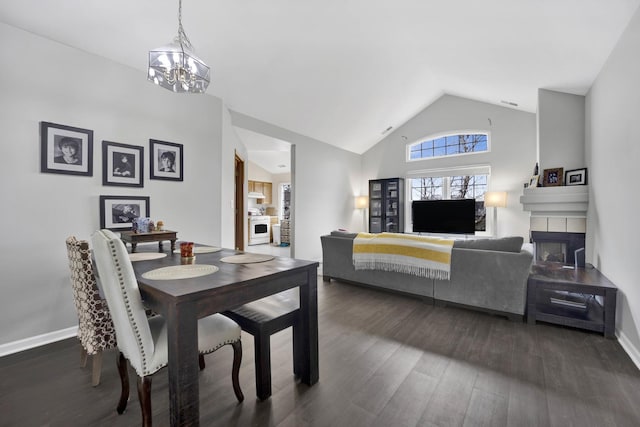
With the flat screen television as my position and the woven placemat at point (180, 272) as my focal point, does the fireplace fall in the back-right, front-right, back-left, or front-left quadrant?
front-left

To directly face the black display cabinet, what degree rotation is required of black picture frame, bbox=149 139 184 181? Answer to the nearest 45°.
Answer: approximately 45° to its left

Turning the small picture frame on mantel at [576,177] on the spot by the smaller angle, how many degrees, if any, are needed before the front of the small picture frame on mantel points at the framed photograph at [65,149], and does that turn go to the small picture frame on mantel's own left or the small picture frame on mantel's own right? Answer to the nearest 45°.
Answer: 0° — it already faces it

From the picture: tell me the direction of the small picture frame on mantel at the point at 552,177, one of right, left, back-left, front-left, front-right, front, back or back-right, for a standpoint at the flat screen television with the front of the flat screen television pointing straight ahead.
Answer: front-left

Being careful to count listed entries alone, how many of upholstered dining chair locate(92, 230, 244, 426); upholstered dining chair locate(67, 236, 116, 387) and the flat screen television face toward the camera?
1

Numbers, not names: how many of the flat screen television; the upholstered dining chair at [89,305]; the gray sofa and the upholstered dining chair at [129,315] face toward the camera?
1

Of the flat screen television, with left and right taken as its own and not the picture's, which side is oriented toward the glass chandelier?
front

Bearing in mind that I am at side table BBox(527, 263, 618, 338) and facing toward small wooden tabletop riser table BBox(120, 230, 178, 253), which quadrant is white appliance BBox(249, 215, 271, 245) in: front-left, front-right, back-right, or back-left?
front-right

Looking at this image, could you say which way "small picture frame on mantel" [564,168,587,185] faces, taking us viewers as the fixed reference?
facing the viewer and to the left of the viewer

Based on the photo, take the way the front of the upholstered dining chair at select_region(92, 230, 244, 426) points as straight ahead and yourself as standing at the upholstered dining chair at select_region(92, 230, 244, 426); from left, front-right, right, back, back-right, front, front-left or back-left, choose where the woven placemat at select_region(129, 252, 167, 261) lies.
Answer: front-left

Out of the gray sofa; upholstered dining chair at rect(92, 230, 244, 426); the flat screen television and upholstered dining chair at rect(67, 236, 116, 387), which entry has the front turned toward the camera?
the flat screen television

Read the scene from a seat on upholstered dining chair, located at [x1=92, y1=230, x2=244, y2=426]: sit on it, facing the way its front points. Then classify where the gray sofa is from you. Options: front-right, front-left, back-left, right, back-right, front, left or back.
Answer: front-right

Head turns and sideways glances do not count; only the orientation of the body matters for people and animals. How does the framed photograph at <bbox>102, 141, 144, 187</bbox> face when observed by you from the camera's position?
facing the viewer and to the right of the viewer

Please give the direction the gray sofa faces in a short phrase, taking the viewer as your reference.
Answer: facing away from the viewer and to the right of the viewer

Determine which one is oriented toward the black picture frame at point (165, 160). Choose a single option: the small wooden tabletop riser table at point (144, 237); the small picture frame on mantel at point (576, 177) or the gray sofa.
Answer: the small picture frame on mantel

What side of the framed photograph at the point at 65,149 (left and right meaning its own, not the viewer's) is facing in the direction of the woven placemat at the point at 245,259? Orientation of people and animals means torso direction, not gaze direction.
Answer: front

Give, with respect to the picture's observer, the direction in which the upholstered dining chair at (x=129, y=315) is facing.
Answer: facing away from the viewer and to the right of the viewer
